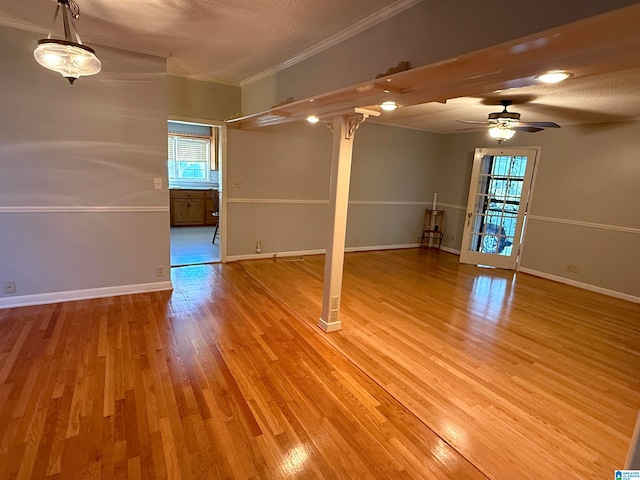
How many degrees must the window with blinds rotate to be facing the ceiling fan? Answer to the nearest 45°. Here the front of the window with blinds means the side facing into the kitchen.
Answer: approximately 45° to its left

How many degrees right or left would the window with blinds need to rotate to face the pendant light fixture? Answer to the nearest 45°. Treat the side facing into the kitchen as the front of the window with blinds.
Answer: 0° — it already faces it

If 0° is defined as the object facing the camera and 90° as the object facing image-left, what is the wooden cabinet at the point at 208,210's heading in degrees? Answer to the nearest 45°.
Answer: approximately 0°

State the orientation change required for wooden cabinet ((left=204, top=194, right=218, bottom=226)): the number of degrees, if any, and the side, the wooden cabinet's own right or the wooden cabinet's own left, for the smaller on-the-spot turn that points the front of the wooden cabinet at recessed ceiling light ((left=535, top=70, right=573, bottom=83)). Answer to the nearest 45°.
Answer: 0° — it already faces it

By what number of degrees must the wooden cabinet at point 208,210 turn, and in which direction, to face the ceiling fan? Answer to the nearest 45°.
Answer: approximately 45° to its left
